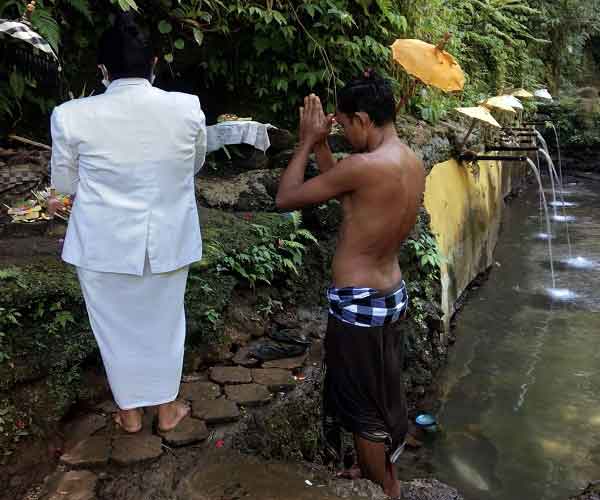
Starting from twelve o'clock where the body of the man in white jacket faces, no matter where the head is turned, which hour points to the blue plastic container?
The blue plastic container is roughly at 2 o'clock from the man in white jacket.

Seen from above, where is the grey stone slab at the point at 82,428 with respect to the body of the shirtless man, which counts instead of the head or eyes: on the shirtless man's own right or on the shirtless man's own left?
on the shirtless man's own left

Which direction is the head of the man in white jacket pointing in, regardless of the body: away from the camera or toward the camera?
away from the camera

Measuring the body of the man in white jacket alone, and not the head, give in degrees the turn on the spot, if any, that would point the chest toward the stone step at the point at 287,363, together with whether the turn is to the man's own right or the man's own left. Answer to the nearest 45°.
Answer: approximately 45° to the man's own right

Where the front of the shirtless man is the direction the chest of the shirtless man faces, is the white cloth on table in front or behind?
in front

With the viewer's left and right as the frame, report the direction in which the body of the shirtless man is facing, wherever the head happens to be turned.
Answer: facing away from the viewer and to the left of the viewer

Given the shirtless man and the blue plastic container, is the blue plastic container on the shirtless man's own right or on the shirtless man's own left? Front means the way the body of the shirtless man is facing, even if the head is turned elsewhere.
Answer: on the shirtless man's own right

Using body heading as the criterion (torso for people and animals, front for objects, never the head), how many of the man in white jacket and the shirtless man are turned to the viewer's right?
0

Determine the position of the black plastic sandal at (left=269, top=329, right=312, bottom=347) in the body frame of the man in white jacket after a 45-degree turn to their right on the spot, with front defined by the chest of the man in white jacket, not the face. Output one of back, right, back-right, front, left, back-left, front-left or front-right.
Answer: front

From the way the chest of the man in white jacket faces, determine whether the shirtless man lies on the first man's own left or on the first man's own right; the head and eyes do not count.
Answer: on the first man's own right

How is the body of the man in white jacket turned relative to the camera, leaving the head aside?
away from the camera

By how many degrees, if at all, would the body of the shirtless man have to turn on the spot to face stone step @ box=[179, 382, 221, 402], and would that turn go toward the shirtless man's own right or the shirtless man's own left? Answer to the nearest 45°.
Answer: approximately 45° to the shirtless man's own left
